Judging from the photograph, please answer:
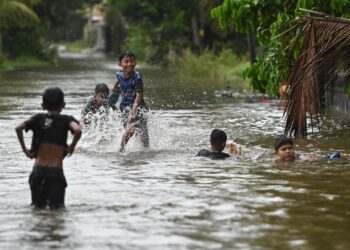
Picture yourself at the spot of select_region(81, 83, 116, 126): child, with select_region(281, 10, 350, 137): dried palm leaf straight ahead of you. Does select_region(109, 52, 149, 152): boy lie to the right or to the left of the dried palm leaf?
right

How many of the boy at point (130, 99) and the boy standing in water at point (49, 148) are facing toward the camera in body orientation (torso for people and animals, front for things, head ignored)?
1

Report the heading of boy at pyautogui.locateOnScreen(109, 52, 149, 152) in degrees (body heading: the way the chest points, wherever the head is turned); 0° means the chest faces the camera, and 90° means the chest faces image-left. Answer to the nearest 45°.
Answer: approximately 0°

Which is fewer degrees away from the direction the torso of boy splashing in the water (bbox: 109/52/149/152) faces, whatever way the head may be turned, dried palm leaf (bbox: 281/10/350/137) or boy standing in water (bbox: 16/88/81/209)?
the boy standing in water

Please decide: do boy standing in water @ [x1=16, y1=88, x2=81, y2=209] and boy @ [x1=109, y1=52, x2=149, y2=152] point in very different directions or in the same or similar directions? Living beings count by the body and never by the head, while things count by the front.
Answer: very different directions

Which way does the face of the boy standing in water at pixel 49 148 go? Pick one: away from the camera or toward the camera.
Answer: away from the camera

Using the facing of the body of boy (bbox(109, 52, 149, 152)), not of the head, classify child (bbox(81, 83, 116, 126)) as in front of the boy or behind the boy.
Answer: behind

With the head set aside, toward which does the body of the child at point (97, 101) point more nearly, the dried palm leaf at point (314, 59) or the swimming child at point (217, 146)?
the swimming child

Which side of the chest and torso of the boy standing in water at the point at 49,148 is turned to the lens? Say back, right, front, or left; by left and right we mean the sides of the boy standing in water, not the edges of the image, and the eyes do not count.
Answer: back
